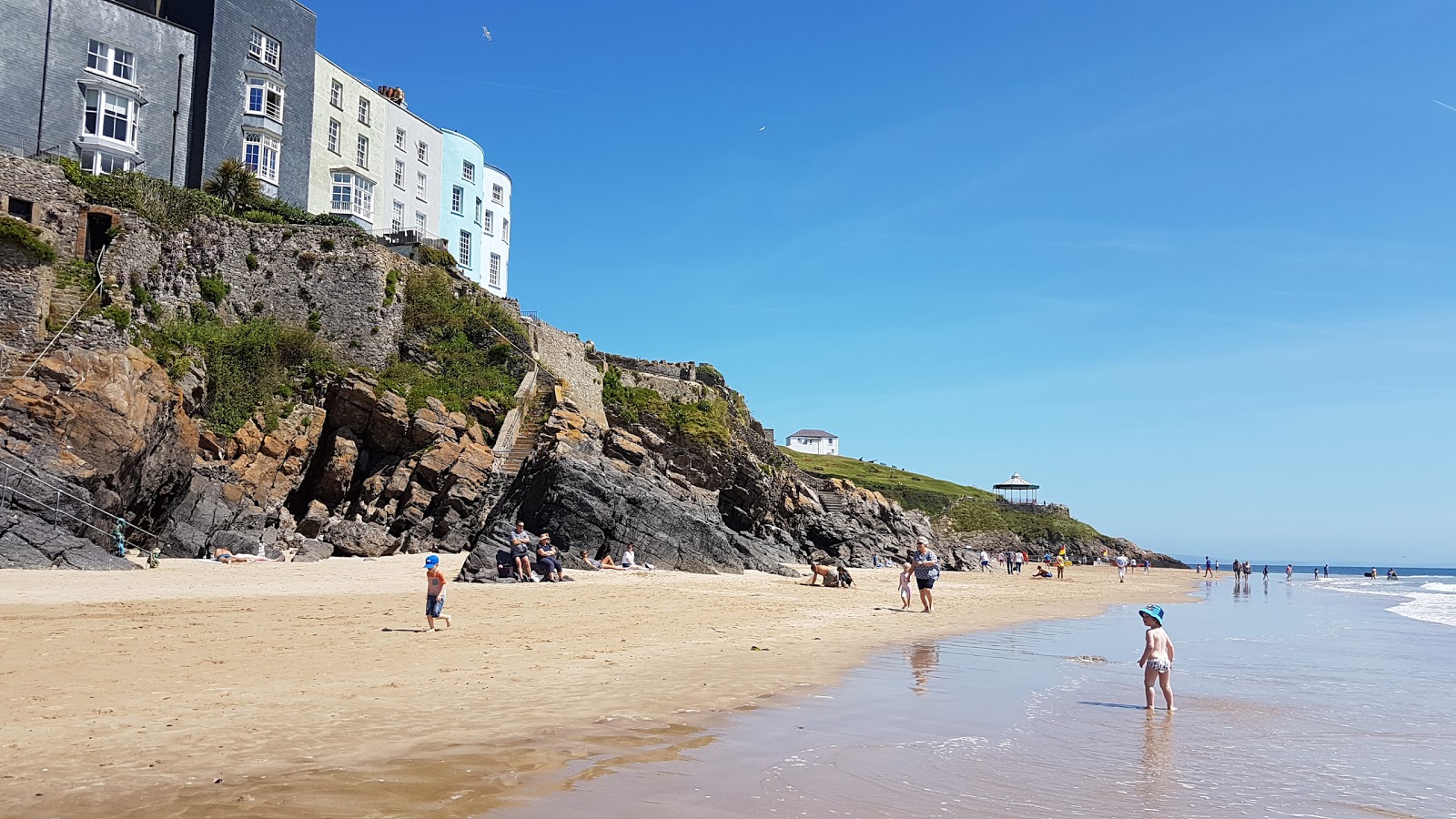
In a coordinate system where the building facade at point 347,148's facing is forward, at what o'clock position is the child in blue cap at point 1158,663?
The child in blue cap is roughly at 1 o'clock from the building facade.

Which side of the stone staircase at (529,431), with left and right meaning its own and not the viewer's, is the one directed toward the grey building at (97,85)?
right

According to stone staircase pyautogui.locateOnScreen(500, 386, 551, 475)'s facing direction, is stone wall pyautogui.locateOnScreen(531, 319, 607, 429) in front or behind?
behind

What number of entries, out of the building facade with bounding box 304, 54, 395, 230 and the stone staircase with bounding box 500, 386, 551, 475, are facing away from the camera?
0

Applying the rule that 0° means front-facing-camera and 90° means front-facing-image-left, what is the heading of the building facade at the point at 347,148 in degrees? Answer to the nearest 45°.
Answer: approximately 315°

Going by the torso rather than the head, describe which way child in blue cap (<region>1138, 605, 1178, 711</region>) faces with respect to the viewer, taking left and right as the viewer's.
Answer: facing away from the viewer and to the left of the viewer

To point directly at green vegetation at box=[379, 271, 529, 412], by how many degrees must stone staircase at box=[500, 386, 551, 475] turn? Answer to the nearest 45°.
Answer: approximately 90° to its right
